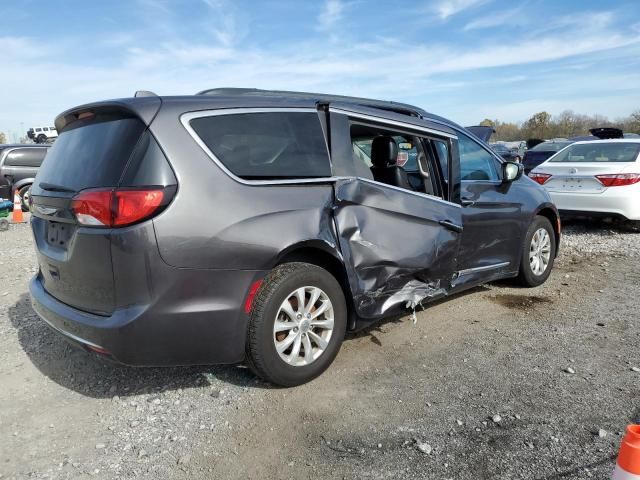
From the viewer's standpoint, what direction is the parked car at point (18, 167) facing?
to the viewer's right

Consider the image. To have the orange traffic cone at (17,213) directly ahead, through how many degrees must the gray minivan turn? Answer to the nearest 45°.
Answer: approximately 90° to its left

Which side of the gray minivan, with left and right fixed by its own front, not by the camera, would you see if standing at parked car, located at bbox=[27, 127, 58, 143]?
left

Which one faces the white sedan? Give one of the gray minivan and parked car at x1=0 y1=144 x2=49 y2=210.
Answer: the gray minivan

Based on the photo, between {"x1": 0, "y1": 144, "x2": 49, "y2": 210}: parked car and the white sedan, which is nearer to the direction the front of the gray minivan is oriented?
the white sedan

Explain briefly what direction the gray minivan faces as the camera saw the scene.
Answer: facing away from the viewer and to the right of the viewer

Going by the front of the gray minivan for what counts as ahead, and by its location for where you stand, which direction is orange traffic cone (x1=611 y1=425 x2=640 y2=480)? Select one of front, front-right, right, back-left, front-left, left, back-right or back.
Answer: right

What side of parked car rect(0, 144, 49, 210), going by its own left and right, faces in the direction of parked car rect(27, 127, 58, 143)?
right

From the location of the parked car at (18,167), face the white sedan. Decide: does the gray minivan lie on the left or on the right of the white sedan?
right

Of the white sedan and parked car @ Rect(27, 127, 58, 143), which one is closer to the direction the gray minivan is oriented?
the white sedan

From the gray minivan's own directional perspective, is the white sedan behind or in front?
in front
